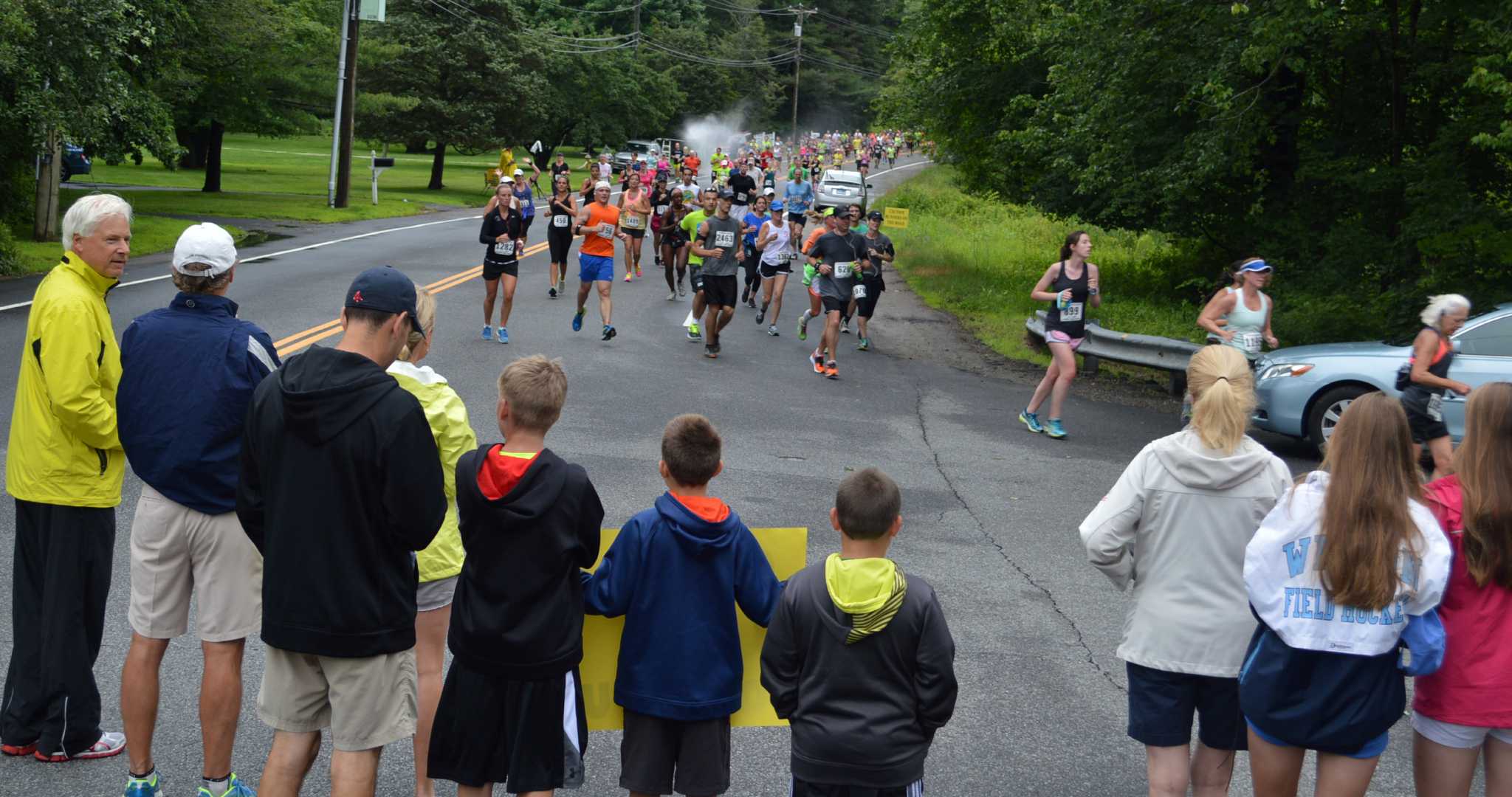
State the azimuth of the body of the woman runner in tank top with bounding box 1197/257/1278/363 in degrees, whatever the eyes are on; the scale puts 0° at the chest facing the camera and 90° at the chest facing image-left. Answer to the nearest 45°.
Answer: approximately 315°

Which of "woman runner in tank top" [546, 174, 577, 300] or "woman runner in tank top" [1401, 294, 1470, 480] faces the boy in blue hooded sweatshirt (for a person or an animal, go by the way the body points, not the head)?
"woman runner in tank top" [546, 174, 577, 300]

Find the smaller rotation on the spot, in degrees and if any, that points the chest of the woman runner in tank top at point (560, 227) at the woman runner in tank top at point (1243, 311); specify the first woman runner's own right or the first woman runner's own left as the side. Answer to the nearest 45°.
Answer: approximately 45° to the first woman runner's own left

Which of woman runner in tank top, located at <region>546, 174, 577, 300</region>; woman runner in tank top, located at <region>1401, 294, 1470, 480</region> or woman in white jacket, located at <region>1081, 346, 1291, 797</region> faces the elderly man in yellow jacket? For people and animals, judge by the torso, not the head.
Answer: woman runner in tank top, located at <region>546, 174, 577, 300</region>

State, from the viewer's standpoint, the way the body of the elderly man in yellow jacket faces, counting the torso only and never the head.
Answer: to the viewer's right

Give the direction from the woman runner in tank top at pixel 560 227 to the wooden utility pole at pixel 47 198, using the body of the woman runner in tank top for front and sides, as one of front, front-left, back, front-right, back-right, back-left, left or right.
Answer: back-right

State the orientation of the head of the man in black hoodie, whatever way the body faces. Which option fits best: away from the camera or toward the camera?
away from the camera

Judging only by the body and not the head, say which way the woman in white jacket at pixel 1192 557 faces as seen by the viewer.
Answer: away from the camera

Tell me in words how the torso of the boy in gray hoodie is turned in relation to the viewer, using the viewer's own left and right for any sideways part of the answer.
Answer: facing away from the viewer

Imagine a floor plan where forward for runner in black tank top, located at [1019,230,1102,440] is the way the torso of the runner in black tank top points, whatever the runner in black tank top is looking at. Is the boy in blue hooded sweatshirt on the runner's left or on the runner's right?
on the runner's right

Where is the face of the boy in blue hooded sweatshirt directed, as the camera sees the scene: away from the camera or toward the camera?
away from the camera
